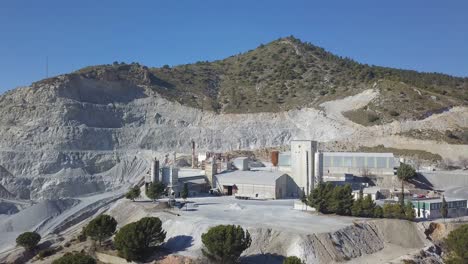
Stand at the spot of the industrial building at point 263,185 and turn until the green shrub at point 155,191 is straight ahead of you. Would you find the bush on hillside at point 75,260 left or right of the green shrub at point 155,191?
left

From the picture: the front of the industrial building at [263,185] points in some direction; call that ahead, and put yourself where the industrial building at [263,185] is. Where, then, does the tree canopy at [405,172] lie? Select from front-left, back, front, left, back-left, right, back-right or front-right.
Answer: left

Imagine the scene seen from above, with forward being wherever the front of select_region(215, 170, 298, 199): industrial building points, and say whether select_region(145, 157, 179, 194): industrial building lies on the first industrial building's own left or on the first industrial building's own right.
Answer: on the first industrial building's own right

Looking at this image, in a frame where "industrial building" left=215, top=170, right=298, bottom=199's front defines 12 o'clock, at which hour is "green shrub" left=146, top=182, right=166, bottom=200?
The green shrub is roughly at 2 o'clock from the industrial building.

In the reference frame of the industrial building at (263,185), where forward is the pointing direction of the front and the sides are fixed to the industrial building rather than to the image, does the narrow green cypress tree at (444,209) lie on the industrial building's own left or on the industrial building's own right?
on the industrial building's own left

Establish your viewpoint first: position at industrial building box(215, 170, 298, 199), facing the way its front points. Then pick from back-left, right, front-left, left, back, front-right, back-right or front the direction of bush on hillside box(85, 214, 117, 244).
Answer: front-right

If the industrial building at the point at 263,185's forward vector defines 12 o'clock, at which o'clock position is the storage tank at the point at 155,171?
The storage tank is roughly at 3 o'clock from the industrial building.

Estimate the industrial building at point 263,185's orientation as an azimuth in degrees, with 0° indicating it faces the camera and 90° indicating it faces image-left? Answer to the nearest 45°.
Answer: approximately 0°

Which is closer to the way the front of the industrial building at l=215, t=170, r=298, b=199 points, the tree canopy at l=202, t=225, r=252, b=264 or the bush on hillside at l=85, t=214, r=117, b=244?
the tree canopy

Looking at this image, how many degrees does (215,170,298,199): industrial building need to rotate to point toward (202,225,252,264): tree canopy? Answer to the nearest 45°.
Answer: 0° — it already faces it

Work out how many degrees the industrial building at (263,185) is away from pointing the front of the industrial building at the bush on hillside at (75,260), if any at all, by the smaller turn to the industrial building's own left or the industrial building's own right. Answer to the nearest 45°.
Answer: approximately 45° to the industrial building's own right

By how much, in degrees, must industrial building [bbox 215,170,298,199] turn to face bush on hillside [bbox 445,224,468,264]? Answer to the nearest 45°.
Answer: approximately 45° to its left

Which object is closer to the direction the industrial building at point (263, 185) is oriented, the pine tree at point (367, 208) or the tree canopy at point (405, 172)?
the pine tree
